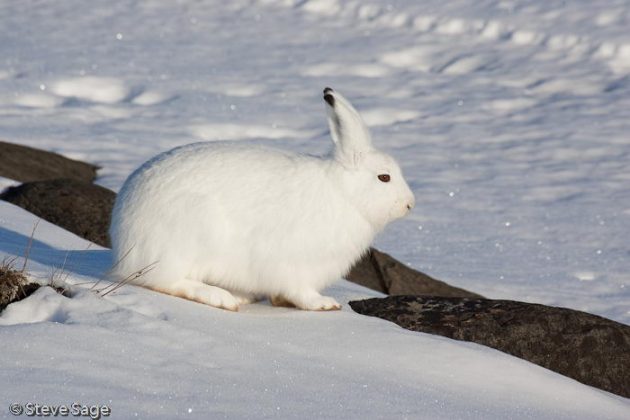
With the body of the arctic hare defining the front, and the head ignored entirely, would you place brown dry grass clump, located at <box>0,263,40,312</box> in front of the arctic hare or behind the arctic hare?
behind

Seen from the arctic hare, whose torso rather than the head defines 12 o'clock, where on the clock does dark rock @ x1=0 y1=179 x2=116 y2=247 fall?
The dark rock is roughly at 8 o'clock from the arctic hare.

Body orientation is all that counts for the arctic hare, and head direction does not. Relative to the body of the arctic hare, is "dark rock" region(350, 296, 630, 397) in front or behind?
in front

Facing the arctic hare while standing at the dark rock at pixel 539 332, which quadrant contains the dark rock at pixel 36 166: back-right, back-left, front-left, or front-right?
front-right

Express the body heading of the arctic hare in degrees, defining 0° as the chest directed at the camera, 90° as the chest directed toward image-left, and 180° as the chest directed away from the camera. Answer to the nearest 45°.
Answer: approximately 270°

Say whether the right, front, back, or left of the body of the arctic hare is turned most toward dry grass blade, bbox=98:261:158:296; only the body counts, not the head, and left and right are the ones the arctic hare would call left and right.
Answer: back

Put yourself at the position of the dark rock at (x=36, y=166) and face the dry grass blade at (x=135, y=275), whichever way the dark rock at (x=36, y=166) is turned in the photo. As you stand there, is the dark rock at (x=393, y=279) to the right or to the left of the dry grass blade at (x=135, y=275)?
left

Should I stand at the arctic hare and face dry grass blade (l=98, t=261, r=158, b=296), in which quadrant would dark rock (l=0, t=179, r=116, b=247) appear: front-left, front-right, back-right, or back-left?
front-right

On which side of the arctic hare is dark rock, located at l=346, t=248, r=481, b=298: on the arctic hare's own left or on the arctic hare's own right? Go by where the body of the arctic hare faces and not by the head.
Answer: on the arctic hare's own left

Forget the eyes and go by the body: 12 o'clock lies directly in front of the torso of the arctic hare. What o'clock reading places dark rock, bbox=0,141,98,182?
The dark rock is roughly at 8 o'clock from the arctic hare.
